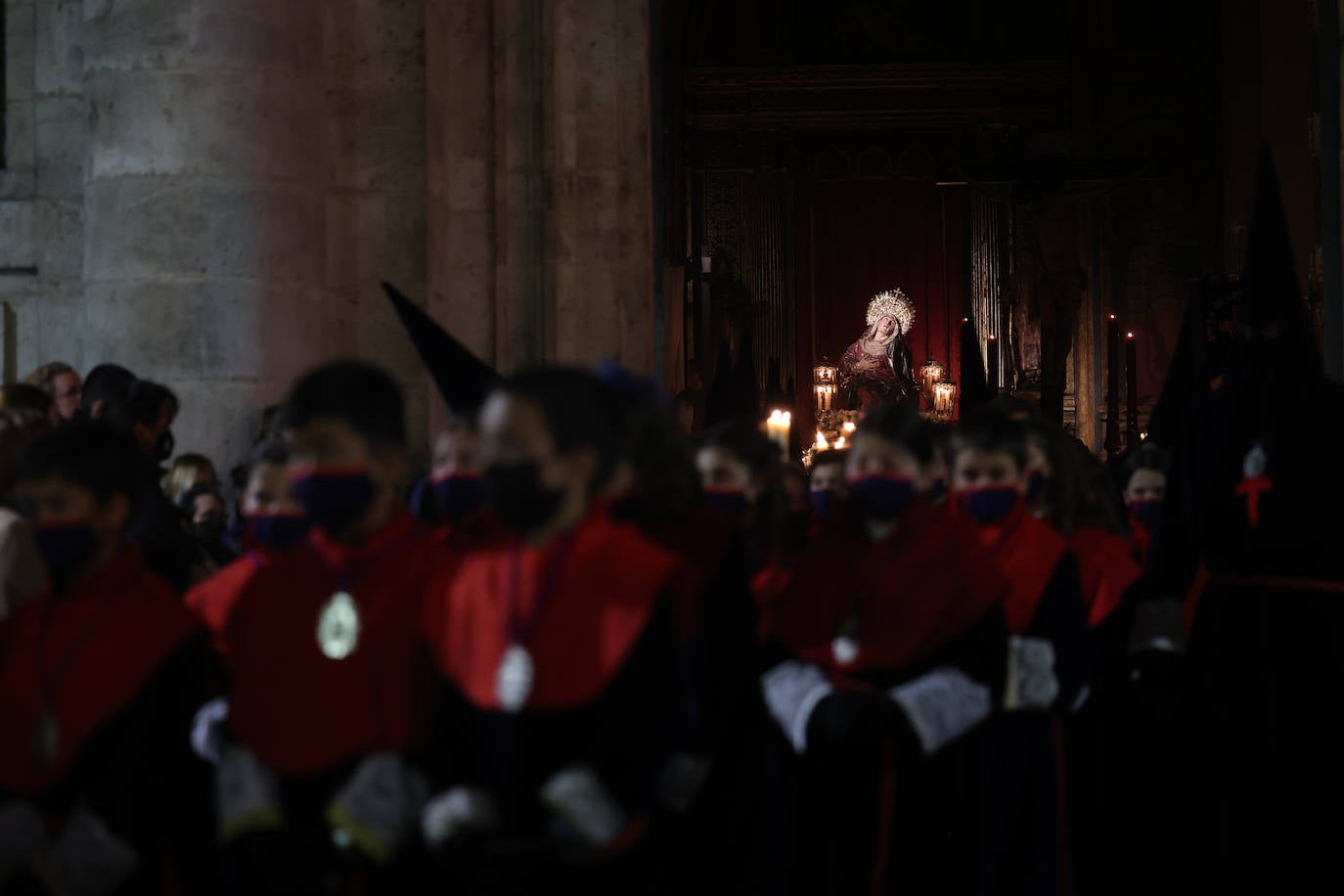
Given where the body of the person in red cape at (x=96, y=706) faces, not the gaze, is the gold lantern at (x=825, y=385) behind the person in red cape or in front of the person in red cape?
behind

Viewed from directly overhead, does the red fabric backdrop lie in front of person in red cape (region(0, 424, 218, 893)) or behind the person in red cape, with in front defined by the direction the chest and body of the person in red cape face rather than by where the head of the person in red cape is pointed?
behind

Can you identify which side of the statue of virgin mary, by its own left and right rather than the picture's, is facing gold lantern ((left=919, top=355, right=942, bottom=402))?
left

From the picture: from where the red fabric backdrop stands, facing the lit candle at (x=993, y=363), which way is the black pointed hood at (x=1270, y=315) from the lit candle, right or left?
right

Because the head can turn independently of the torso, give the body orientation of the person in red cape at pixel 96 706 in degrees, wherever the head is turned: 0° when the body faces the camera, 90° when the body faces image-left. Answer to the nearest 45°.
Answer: approximately 45°

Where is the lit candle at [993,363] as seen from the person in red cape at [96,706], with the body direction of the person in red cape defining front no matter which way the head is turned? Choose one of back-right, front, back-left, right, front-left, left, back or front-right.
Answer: back

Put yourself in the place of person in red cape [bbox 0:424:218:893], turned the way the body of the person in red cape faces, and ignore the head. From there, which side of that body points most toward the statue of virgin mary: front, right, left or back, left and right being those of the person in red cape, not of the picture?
back

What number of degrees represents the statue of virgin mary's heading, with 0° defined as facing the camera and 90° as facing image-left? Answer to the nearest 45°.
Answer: approximately 0°

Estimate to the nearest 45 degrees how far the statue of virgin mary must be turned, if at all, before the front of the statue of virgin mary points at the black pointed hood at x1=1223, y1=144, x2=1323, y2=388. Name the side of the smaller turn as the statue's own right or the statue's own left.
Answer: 0° — it already faces it
